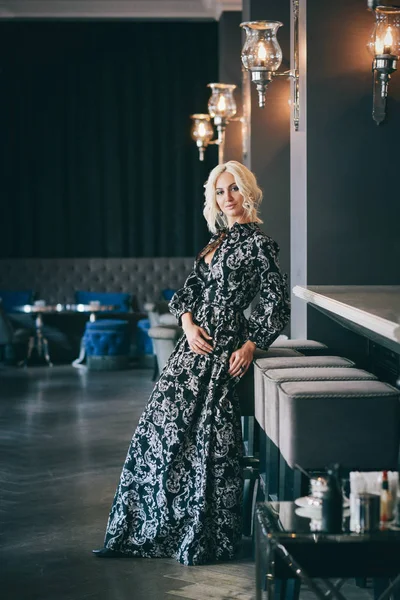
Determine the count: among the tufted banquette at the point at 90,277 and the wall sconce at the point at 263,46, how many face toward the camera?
1

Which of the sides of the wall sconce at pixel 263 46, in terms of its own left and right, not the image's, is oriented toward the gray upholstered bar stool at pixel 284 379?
left

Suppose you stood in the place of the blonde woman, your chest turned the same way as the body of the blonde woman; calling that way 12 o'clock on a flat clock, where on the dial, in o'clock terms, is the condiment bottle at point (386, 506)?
The condiment bottle is roughly at 10 o'clock from the blonde woman.

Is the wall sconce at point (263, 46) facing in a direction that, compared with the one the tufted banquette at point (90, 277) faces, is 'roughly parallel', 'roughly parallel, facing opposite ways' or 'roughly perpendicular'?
roughly perpendicular

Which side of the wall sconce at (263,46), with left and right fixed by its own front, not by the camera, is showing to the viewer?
left

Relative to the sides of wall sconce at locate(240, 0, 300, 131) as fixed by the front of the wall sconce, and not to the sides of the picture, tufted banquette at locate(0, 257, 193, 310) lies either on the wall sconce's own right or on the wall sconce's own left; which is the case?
on the wall sconce's own right

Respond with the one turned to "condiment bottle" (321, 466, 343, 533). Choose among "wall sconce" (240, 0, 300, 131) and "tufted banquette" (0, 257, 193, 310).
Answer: the tufted banquette
